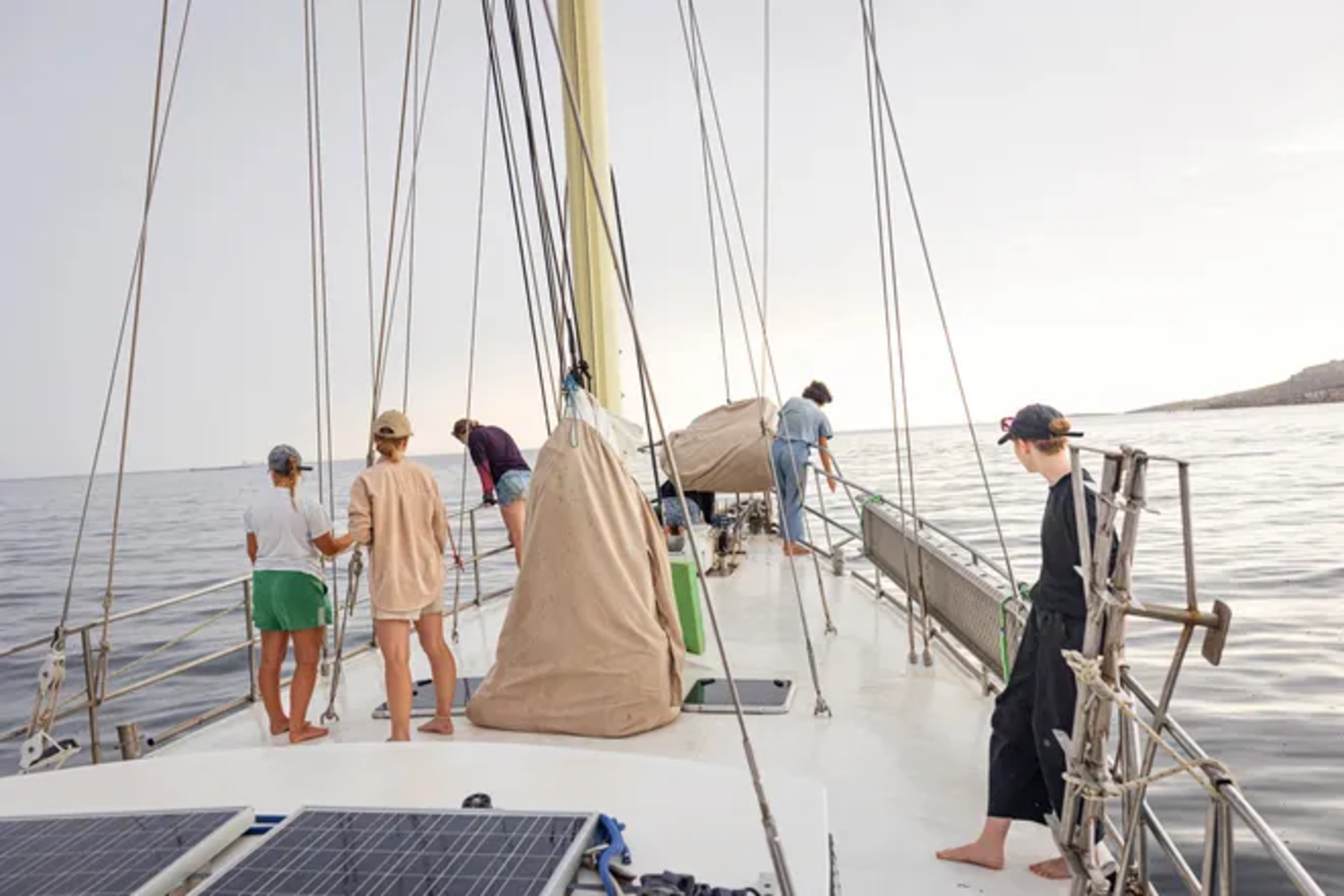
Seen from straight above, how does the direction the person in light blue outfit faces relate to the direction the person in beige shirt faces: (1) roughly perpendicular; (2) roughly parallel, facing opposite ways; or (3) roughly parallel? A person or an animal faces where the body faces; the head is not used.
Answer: roughly perpendicular

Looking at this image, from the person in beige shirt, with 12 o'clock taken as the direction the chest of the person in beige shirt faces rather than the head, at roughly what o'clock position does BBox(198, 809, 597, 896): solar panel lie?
The solar panel is roughly at 6 o'clock from the person in beige shirt.

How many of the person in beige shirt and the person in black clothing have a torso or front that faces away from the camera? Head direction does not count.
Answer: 1

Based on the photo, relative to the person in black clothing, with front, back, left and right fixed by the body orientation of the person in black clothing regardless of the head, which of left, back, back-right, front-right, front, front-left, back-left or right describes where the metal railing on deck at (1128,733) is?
left

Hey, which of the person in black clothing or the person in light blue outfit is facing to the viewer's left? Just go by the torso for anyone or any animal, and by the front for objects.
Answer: the person in black clothing

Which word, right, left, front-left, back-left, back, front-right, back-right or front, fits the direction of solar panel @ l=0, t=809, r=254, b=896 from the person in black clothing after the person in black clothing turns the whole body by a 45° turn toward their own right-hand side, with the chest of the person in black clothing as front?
left

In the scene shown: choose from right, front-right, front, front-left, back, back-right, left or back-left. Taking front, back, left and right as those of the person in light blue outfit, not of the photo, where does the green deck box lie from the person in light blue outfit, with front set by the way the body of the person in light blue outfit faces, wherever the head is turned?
back-right

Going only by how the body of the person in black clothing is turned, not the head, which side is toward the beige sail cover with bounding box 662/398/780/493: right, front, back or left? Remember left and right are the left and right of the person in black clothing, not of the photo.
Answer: right

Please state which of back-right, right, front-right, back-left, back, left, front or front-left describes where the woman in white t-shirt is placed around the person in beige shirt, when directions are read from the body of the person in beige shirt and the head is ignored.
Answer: front-left

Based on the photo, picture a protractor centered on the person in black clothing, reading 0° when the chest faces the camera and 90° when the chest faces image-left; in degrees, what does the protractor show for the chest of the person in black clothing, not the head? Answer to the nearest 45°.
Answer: approximately 90°

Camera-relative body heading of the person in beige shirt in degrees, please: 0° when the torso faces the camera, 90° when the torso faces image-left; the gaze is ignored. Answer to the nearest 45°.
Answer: approximately 180°
